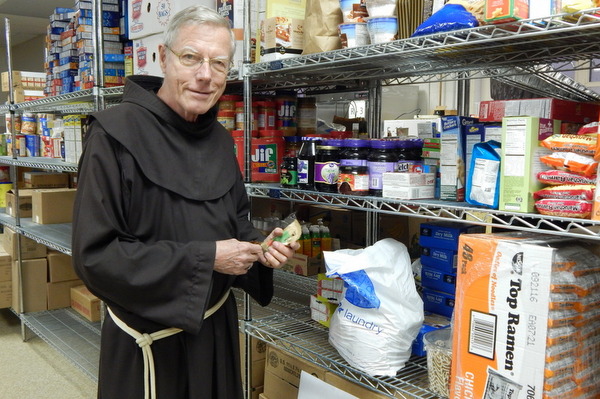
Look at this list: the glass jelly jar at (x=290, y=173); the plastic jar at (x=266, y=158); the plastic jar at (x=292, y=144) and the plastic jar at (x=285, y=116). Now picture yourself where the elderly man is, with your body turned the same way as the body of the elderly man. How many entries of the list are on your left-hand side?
4

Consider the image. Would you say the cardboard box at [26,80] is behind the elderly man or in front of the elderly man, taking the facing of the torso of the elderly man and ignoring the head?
behind

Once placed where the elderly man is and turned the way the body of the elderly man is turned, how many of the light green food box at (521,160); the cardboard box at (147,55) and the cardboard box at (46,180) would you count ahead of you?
1

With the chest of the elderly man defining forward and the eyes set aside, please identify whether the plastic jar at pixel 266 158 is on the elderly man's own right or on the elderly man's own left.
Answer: on the elderly man's own left

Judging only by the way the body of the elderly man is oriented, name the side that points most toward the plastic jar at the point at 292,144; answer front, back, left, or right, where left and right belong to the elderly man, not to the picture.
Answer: left

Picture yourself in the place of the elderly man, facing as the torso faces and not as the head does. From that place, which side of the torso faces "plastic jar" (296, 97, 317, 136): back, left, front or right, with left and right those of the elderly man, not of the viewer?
left

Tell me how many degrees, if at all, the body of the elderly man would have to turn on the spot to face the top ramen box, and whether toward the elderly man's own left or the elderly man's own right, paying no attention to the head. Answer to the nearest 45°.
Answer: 0° — they already face it

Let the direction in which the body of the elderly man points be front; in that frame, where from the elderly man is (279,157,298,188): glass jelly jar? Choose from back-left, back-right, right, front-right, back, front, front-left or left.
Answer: left

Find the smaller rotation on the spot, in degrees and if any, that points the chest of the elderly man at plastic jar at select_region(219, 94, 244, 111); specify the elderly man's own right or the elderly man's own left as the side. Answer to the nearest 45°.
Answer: approximately 135° to the elderly man's own left

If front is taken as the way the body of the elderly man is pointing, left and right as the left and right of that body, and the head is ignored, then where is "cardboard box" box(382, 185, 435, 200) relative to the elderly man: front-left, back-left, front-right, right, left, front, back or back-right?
front-left

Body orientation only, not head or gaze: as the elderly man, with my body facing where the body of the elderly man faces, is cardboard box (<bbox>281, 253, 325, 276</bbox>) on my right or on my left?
on my left

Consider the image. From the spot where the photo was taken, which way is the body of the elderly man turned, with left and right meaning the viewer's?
facing the viewer and to the right of the viewer
